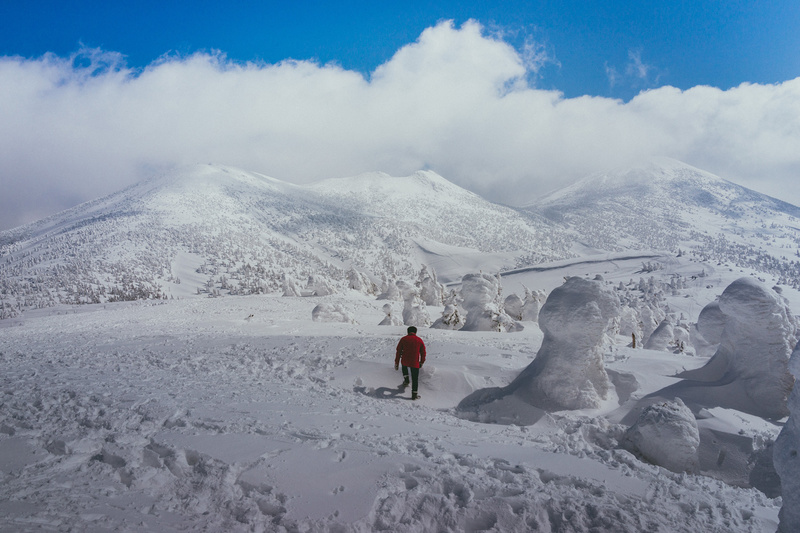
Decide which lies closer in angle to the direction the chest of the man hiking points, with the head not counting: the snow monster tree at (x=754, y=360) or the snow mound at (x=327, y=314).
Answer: the snow mound

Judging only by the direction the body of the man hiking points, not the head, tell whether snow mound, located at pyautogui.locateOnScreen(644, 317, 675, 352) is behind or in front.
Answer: in front

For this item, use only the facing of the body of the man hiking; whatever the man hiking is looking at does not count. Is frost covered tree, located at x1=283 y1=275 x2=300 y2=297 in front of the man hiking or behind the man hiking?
in front

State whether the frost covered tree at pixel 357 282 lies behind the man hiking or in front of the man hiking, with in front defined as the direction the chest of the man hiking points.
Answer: in front

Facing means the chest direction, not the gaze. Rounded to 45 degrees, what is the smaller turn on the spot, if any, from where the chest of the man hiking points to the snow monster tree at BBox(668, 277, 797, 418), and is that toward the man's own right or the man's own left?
approximately 90° to the man's own right

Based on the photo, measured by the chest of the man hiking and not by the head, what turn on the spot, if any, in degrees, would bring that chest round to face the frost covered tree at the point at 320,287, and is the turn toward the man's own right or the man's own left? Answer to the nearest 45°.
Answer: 0° — they already face it

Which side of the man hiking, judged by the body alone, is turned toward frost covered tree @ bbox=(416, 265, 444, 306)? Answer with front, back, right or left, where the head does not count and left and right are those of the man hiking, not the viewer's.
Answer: front

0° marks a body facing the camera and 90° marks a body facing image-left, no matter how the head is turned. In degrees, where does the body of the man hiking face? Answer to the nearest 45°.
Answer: approximately 180°

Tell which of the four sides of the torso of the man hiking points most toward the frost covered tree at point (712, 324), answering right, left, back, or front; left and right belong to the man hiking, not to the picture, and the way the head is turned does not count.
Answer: right
